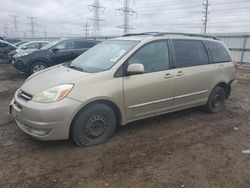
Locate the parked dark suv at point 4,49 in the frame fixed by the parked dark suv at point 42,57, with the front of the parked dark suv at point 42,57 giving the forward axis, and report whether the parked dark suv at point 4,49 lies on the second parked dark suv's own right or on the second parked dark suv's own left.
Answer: on the second parked dark suv's own right

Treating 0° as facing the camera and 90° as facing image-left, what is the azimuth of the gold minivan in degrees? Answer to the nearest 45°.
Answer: approximately 45°

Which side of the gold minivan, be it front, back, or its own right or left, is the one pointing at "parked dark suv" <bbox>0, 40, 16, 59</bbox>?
right

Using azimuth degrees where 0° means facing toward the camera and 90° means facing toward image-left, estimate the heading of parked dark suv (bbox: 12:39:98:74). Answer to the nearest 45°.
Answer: approximately 45°

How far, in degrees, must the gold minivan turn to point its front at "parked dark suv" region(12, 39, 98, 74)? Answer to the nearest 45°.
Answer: approximately 90° to its right
